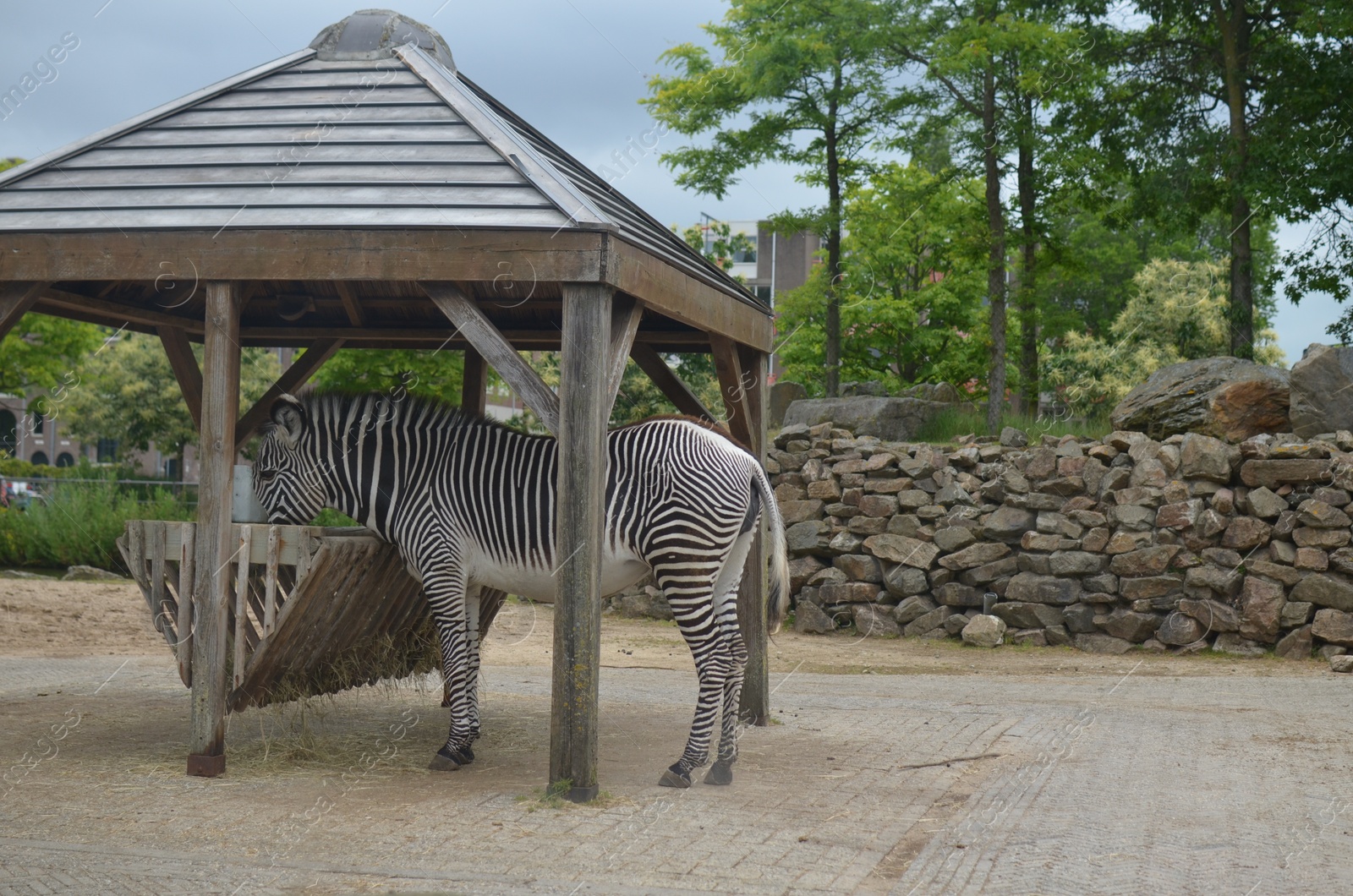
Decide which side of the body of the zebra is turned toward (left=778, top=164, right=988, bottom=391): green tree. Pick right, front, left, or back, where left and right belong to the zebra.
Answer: right

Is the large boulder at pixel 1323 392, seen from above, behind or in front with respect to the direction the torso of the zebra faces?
behind

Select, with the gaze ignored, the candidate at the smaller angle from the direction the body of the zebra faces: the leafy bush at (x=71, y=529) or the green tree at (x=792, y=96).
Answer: the leafy bush

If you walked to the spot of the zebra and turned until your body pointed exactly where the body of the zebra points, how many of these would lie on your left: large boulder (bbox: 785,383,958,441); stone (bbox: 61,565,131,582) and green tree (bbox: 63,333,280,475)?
0

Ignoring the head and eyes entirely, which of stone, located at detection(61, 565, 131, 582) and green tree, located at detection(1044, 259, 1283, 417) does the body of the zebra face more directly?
the stone

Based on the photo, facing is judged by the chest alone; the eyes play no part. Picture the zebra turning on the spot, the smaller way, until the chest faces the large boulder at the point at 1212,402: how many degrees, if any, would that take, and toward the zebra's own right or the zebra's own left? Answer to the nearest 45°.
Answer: approximately 135° to the zebra's own right

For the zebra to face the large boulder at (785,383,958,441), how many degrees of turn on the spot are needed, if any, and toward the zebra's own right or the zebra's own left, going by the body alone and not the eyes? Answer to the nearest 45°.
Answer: approximately 135° to the zebra's own right

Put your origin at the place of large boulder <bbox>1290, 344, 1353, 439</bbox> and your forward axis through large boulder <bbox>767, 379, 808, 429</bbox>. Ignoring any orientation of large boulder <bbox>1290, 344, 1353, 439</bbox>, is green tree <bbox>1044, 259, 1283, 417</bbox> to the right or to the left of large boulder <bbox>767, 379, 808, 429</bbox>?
right

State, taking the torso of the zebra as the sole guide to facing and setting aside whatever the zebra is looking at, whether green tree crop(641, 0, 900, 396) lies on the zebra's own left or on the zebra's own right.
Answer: on the zebra's own right

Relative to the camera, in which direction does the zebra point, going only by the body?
to the viewer's left

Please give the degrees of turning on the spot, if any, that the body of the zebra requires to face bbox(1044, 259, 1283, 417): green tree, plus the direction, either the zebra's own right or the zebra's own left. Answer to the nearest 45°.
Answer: approximately 135° to the zebra's own right

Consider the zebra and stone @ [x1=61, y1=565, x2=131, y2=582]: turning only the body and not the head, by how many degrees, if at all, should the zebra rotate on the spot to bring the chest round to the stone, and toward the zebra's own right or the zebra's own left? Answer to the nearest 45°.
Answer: approximately 45° to the zebra's own right
